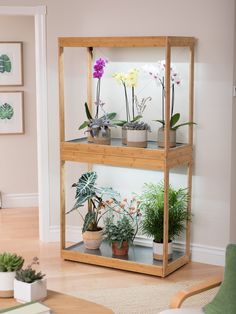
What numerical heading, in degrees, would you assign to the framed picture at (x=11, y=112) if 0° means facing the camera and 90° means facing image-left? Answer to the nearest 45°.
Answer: approximately 0°

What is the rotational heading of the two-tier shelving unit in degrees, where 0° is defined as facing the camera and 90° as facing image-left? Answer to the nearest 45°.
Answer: approximately 45°

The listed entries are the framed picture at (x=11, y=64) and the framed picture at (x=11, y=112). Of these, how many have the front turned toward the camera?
2

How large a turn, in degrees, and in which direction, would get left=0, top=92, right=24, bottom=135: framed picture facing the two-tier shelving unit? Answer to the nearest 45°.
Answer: approximately 45° to its left

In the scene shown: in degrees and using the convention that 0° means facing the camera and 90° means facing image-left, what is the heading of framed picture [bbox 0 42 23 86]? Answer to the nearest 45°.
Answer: approximately 0°

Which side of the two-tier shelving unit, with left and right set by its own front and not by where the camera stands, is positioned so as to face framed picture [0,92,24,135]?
right
